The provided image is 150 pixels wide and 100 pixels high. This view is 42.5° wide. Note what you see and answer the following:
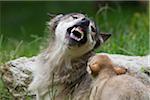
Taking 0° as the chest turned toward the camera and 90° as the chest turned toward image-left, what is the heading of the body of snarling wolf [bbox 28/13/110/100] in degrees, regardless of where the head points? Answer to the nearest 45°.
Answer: approximately 0°
